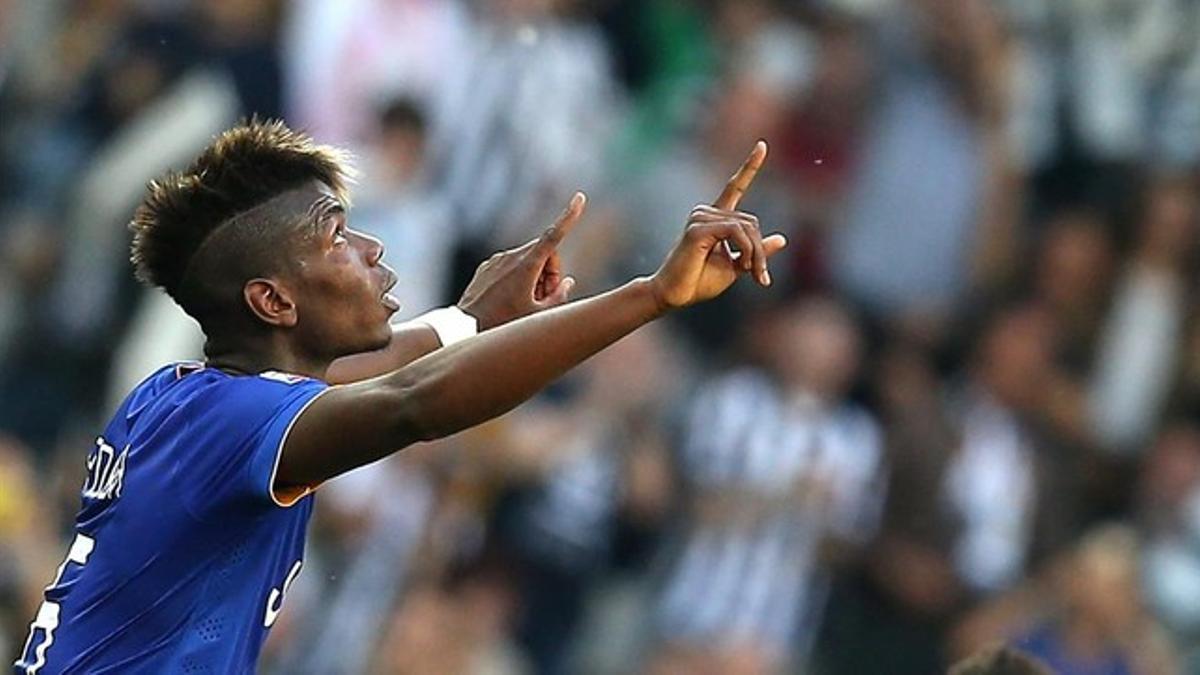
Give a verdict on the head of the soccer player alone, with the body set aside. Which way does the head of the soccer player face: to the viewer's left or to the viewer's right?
to the viewer's right

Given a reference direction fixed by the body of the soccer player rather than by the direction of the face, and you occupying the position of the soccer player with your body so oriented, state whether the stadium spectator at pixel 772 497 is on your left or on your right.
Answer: on your left

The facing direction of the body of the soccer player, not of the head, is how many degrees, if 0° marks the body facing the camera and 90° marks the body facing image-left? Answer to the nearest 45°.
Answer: approximately 270°
